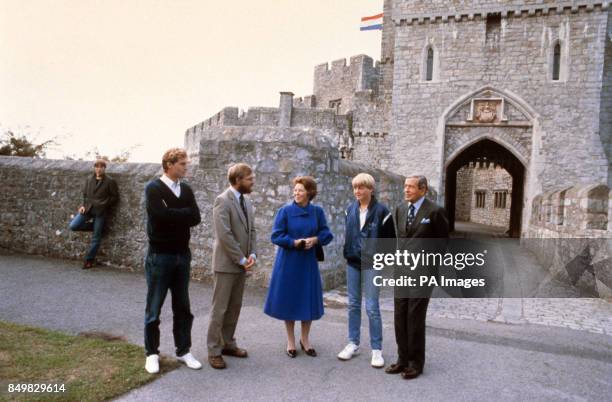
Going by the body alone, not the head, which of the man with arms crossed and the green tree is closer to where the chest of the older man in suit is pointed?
the man with arms crossed

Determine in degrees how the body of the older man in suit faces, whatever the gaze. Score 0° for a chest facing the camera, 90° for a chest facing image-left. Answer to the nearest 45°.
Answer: approximately 45°

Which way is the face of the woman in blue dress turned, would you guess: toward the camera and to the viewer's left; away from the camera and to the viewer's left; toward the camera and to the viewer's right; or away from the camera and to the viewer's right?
toward the camera and to the viewer's left

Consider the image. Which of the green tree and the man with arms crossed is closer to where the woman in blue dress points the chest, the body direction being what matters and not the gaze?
the man with arms crossed

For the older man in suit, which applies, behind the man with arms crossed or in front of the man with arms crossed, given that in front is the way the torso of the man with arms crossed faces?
in front

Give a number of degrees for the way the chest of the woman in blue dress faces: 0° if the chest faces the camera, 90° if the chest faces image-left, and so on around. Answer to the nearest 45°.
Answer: approximately 0°

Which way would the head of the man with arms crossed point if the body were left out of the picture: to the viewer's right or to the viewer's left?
to the viewer's right

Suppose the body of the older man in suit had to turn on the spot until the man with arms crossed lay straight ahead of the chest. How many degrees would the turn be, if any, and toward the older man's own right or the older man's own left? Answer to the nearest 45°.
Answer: approximately 45° to the older man's own right

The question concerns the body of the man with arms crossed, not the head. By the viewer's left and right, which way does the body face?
facing the viewer and to the right of the viewer

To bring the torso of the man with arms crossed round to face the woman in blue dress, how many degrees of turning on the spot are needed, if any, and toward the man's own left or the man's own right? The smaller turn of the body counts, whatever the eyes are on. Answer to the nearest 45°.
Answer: approximately 45° to the man's own left
